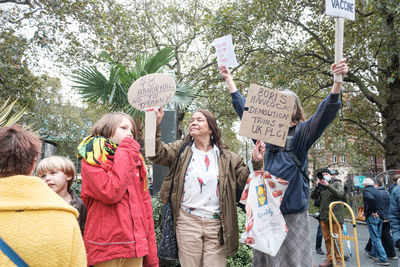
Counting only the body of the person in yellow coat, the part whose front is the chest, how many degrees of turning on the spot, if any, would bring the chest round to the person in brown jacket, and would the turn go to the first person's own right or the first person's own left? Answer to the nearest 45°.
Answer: approximately 45° to the first person's own right

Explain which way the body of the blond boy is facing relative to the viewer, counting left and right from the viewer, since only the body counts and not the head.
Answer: facing the viewer and to the left of the viewer

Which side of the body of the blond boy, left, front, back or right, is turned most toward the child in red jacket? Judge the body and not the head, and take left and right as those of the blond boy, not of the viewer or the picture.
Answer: left

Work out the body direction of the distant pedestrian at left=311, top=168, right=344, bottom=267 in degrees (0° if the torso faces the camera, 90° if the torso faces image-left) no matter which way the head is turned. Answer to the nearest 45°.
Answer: approximately 45°

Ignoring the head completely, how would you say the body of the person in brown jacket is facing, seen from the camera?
toward the camera

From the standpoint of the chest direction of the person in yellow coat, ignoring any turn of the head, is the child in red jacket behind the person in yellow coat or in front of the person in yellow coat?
in front

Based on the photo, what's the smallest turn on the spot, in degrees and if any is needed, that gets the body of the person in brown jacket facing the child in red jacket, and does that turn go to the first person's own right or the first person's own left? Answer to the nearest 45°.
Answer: approximately 45° to the first person's own right

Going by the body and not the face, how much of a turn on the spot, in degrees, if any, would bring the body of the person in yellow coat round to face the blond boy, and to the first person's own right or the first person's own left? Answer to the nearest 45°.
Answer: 0° — they already face them

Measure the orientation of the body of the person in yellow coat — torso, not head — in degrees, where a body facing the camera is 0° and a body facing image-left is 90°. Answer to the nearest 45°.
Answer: approximately 180°

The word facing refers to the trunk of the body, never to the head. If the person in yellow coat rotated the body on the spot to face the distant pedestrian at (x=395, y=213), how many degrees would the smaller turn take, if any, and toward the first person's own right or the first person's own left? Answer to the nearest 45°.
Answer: approximately 90° to the first person's own right
